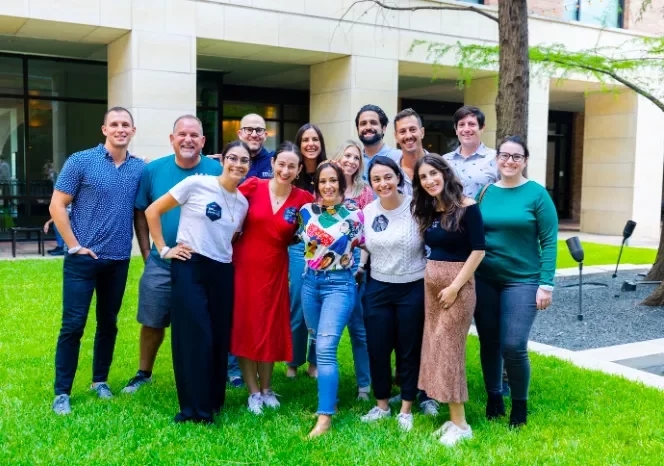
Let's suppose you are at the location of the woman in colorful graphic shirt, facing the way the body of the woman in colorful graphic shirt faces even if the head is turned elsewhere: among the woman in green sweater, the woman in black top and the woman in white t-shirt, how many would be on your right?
1

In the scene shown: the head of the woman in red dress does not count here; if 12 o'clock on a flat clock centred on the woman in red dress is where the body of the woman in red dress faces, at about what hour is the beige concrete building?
The beige concrete building is roughly at 6 o'clock from the woman in red dress.

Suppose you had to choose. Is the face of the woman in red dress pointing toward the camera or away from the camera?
toward the camera

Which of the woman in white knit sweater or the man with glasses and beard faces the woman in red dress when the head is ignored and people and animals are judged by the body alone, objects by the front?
the man with glasses and beard

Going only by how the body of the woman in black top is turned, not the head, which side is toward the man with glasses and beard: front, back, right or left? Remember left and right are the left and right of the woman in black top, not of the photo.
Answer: right

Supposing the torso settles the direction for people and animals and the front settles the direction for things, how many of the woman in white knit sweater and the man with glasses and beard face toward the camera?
2

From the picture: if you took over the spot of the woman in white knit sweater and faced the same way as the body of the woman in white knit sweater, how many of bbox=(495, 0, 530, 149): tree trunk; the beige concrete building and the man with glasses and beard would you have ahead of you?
0

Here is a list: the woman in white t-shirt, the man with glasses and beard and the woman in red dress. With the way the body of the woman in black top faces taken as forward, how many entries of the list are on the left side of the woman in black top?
0

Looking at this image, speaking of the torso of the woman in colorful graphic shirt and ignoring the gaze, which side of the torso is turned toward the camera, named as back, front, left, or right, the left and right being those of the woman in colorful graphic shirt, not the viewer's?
front

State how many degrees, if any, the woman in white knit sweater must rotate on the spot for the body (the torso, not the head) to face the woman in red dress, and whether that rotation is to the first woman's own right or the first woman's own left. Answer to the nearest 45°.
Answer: approximately 90° to the first woman's own right

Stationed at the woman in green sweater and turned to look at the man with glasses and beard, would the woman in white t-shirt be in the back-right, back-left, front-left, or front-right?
front-left

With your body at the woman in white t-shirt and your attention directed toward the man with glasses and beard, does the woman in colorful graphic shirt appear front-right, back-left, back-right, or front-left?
front-right

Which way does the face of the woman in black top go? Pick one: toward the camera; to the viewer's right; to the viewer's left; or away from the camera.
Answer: toward the camera

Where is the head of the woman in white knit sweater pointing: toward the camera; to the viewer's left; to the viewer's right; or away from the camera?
toward the camera

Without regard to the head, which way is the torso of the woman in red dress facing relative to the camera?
toward the camera

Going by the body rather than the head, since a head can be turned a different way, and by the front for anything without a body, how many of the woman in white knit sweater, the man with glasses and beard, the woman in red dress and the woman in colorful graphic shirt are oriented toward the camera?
4

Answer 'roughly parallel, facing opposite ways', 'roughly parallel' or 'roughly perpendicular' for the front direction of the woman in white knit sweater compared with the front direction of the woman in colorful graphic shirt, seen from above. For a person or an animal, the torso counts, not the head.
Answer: roughly parallel

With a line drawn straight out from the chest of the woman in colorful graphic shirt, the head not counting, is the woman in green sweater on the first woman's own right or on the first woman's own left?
on the first woman's own left
